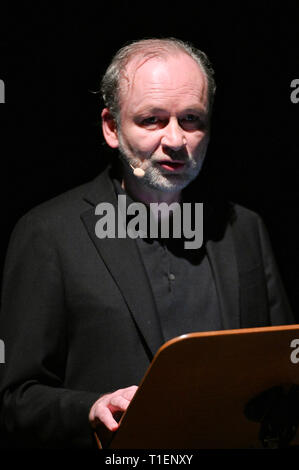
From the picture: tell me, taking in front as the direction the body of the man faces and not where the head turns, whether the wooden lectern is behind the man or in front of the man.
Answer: in front

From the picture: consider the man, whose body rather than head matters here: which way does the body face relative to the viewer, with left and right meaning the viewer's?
facing the viewer and to the right of the viewer
